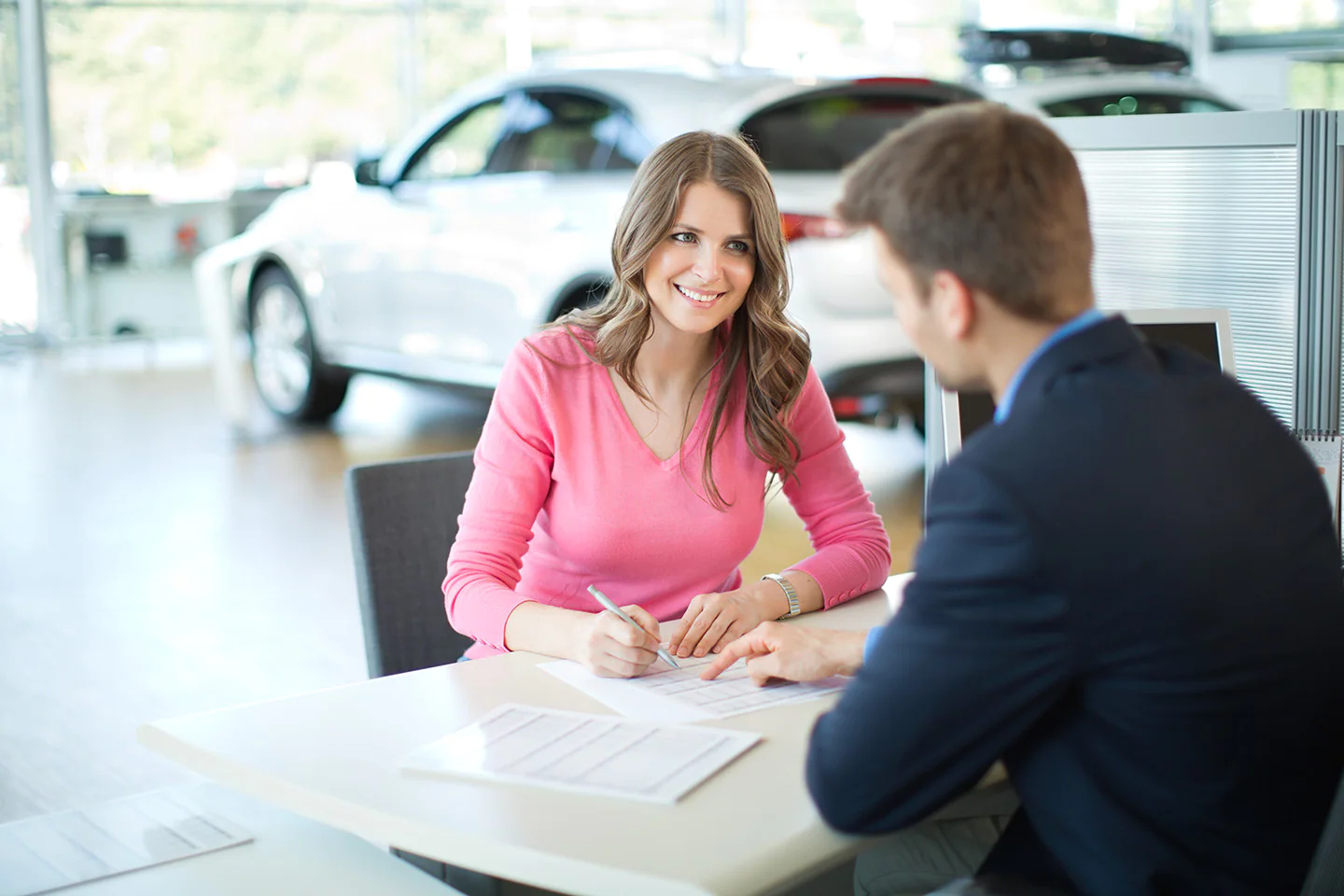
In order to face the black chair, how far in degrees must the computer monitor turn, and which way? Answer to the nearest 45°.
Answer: approximately 90° to its right

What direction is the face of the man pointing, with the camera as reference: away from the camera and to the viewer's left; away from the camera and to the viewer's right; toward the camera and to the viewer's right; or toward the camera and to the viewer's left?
away from the camera and to the viewer's left

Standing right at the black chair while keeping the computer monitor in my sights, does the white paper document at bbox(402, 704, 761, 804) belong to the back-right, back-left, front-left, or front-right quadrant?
front-right

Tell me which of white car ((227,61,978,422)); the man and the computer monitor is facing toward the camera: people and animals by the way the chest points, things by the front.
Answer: the computer monitor

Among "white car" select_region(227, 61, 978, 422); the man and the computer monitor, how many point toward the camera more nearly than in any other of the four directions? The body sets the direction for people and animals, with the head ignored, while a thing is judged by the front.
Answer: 1

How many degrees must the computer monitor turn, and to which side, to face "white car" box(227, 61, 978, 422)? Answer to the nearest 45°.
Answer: approximately 135° to its right

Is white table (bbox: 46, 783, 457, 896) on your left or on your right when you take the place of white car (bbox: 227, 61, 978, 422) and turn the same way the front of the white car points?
on your left

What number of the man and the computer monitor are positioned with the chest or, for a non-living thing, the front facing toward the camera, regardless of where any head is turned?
1

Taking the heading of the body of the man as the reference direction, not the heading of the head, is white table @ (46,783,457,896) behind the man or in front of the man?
in front

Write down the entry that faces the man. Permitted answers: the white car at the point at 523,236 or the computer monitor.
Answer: the computer monitor

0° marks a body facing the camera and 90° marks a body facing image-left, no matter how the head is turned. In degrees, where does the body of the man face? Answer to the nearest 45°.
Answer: approximately 135°

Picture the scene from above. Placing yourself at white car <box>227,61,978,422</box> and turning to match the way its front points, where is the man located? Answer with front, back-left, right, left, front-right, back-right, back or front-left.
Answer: back-left

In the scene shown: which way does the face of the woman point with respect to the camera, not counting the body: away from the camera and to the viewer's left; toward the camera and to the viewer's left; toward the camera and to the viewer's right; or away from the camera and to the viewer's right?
toward the camera and to the viewer's right

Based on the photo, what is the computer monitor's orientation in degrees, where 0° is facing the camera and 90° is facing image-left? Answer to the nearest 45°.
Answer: approximately 0°

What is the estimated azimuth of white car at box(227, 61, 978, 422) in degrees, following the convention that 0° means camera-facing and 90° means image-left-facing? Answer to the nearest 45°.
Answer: approximately 135°

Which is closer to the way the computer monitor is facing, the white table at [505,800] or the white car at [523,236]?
the white table
